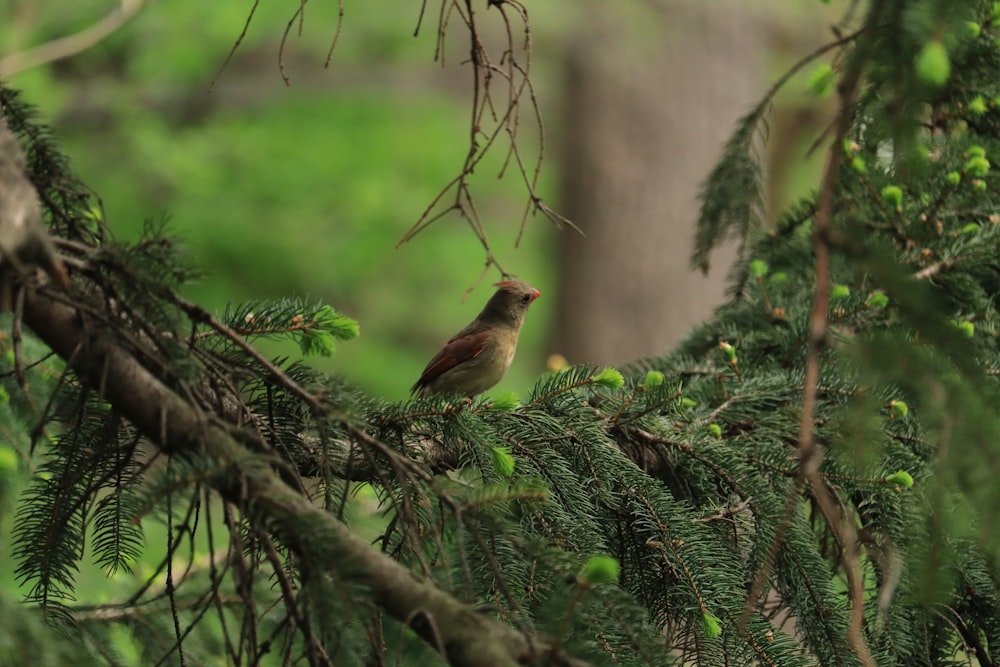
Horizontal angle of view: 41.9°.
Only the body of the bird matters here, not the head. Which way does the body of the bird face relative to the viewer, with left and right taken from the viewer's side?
facing to the right of the viewer
